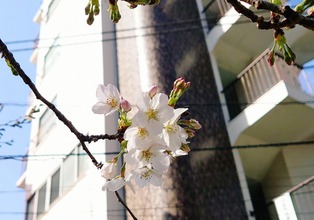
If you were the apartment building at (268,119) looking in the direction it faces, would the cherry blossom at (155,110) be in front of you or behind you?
in front

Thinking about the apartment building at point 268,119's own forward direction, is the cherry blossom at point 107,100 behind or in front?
in front

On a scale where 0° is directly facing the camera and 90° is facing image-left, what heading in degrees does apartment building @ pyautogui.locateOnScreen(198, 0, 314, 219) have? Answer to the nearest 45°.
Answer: approximately 45°
